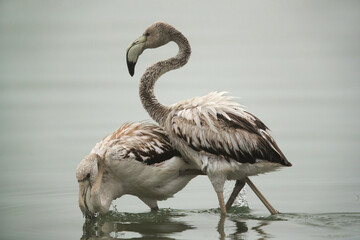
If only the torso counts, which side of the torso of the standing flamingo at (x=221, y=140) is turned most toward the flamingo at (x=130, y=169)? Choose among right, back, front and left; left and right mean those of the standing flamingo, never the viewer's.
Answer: front

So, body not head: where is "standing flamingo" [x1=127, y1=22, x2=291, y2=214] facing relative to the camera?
to the viewer's left
